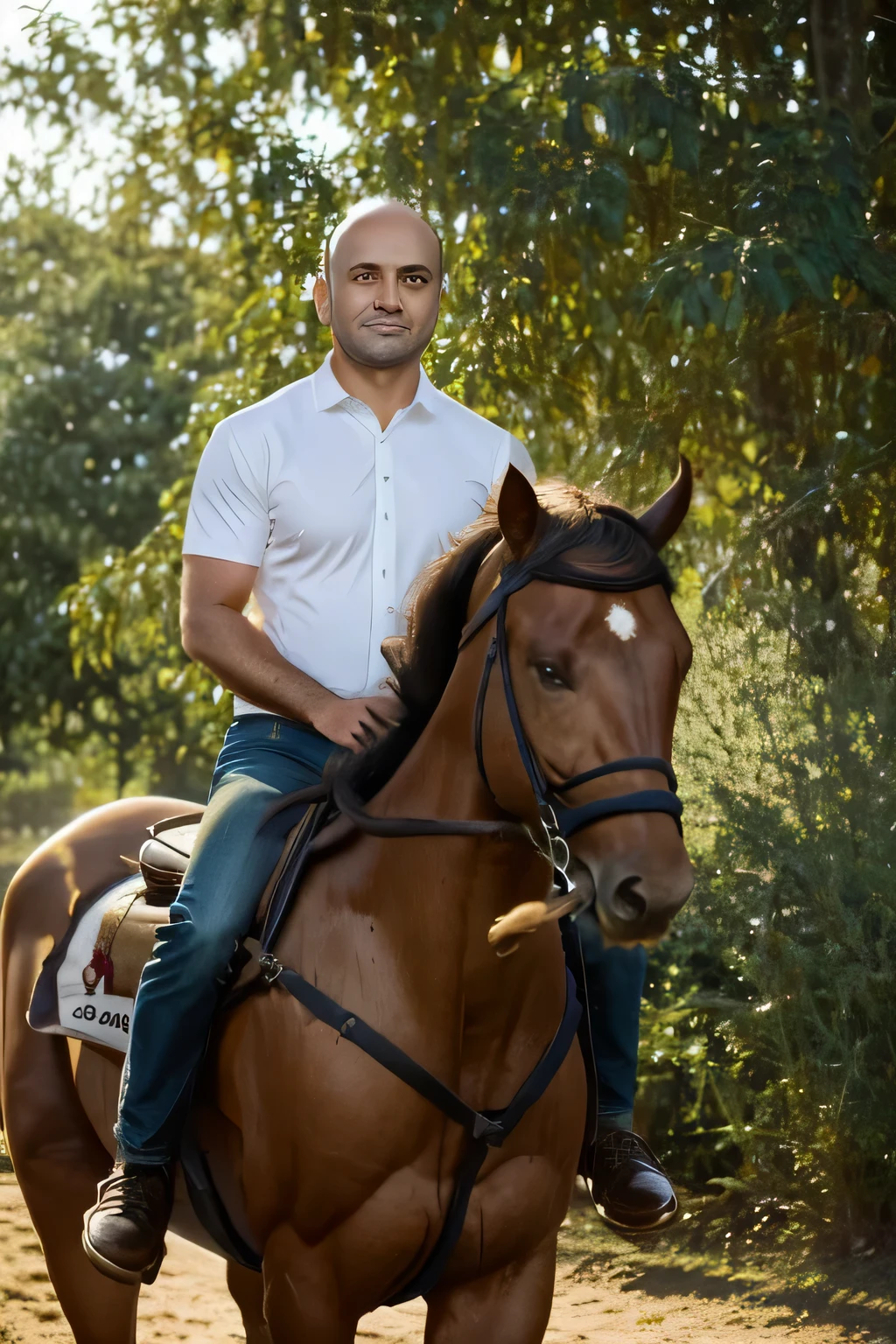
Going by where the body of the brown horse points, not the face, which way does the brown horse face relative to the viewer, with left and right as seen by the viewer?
facing the viewer and to the right of the viewer

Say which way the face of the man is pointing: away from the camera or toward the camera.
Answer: toward the camera
